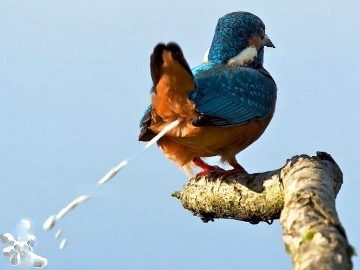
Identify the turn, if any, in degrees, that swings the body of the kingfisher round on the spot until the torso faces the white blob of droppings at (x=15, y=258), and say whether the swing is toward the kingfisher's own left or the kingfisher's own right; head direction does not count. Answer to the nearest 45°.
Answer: approximately 180°

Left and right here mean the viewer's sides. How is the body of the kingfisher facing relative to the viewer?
facing away from the viewer and to the right of the viewer

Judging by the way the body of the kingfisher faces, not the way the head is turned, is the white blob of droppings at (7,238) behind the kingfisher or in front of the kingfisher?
behind

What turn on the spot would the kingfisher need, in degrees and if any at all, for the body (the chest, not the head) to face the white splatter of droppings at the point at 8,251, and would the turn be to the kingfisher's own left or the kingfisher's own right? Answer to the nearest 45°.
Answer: approximately 180°

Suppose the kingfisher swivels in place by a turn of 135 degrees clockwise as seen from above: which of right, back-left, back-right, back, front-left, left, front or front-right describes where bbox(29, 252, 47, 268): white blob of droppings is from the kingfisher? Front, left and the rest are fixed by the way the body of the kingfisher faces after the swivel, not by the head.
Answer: front-right

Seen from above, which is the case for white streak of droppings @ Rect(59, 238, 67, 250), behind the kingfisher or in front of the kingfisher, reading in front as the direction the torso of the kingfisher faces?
behind
